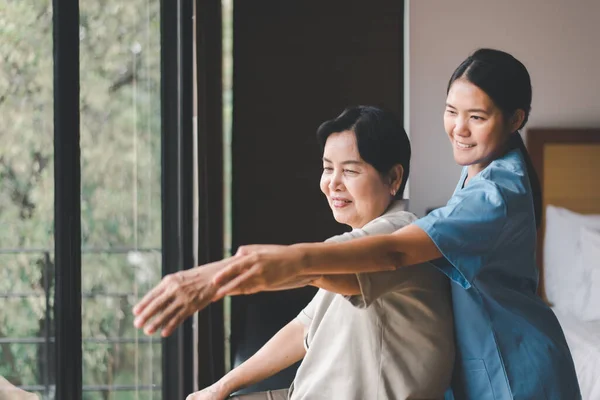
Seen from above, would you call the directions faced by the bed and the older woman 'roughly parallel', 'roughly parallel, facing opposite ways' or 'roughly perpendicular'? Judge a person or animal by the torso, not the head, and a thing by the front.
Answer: roughly perpendicular

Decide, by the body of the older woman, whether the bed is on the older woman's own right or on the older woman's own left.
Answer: on the older woman's own right

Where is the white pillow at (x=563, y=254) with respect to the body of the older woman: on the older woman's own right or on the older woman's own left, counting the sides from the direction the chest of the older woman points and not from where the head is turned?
on the older woman's own right

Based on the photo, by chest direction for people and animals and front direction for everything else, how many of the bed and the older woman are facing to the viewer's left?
1

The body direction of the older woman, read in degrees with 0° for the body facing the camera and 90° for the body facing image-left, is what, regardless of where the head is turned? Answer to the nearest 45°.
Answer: approximately 90°

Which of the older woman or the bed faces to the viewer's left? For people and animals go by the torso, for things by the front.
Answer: the older woman

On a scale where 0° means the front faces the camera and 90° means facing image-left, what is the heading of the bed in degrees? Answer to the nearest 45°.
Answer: approximately 0°
